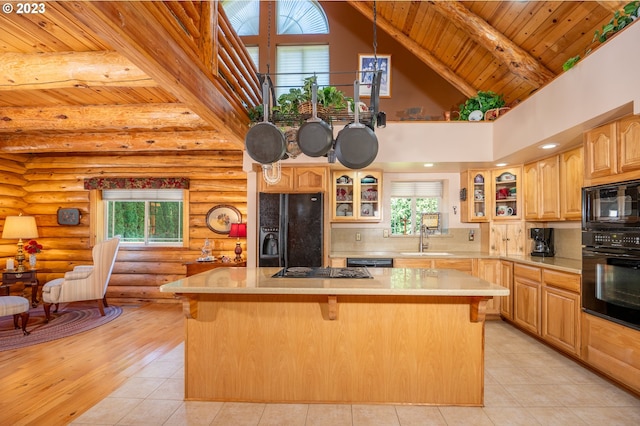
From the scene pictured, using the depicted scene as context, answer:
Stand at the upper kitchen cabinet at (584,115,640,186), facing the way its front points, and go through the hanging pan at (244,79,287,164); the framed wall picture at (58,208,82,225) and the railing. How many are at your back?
0

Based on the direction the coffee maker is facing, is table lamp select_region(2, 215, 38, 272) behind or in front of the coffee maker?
in front

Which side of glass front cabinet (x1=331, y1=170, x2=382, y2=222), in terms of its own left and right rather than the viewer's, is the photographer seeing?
front

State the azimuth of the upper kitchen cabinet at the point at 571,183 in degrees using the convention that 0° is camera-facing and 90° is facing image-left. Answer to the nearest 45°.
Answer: approximately 45°

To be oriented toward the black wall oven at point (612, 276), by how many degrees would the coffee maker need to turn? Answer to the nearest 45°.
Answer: approximately 45° to its left

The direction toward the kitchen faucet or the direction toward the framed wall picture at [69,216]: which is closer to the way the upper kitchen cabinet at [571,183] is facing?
the framed wall picture

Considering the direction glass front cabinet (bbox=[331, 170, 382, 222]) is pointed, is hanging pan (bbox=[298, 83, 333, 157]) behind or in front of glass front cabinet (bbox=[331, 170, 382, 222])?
in front

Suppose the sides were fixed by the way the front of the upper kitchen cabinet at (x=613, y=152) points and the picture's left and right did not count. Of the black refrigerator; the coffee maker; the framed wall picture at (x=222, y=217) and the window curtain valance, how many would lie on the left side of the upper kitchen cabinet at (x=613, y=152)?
0

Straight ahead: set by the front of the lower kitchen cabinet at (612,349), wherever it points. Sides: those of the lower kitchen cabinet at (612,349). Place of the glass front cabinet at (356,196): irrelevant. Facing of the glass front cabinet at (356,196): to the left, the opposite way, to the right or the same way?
to the left

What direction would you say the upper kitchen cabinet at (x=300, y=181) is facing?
toward the camera

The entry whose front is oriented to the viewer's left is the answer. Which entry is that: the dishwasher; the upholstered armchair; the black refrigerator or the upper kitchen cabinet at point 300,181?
the upholstered armchair

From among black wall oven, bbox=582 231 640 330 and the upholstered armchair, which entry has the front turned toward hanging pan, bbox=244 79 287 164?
the black wall oven

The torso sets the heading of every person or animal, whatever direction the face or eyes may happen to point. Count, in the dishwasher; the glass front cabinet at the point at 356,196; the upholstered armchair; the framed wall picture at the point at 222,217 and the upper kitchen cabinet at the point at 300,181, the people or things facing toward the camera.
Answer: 4

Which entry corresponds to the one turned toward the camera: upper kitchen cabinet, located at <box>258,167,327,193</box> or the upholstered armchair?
the upper kitchen cabinet

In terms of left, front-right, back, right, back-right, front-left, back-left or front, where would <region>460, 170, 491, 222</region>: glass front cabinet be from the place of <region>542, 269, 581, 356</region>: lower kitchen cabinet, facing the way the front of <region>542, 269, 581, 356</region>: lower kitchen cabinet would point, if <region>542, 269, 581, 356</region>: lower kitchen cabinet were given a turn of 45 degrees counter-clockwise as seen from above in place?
back-right

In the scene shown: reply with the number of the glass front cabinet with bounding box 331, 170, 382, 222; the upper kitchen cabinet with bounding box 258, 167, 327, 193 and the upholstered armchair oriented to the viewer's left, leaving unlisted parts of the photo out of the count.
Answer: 1

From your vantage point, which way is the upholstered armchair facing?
to the viewer's left
